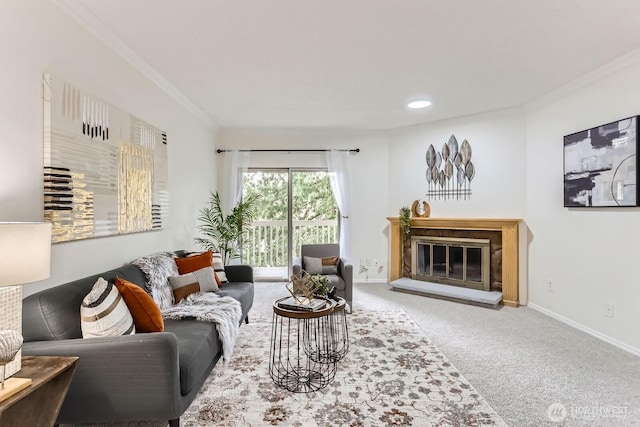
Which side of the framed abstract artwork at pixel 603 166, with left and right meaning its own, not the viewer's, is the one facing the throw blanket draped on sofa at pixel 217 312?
front

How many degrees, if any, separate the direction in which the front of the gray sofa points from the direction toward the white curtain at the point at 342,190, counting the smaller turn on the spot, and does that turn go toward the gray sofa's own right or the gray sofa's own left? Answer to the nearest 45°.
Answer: approximately 90° to the gray sofa's own left

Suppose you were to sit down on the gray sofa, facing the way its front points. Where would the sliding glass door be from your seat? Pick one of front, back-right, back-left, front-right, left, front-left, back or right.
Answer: left

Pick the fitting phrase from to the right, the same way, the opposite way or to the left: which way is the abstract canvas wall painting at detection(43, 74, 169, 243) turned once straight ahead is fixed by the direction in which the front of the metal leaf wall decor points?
to the left

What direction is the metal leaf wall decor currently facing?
toward the camera

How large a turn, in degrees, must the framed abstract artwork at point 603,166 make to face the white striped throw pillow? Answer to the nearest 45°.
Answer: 0° — it already faces it

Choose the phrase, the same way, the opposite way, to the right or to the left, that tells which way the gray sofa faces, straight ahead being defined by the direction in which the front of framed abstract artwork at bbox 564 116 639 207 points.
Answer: the opposite way

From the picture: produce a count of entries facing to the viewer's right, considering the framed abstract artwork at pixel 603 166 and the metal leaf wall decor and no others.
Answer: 0

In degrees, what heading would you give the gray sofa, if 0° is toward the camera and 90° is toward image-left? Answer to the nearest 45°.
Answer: approximately 315°

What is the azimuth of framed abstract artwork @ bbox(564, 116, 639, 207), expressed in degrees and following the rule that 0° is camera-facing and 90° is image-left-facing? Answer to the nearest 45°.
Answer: approximately 45°

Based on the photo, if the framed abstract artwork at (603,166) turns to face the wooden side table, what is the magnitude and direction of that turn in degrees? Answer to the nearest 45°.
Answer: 0° — it already faces it

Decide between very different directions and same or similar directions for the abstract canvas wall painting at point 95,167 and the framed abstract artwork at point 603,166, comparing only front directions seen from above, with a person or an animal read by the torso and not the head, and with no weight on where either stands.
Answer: very different directions

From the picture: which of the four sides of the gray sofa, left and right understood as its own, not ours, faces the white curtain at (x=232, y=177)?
left
